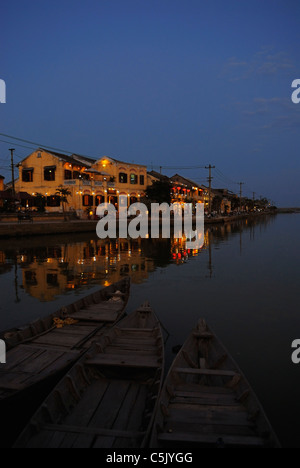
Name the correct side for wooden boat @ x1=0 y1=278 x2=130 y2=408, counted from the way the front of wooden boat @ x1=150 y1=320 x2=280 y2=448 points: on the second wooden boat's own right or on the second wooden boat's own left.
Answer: on the second wooden boat's own left

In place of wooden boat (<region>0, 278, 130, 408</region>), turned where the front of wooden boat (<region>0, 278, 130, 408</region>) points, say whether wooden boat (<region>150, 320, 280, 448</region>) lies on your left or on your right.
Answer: on your right

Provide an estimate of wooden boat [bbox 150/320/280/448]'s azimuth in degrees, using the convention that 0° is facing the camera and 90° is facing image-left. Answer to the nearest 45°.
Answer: approximately 180°

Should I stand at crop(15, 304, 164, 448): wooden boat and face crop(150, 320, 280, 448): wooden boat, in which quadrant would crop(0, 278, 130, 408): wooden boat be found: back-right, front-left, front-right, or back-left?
back-left

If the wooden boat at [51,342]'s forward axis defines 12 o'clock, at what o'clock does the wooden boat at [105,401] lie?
the wooden boat at [105,401] is roughly at 4 o'clock from the wooden boat at [51,342].

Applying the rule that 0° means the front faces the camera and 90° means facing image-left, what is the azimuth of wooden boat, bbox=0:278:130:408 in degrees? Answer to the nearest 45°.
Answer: approximately 225°
